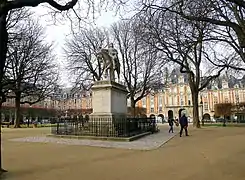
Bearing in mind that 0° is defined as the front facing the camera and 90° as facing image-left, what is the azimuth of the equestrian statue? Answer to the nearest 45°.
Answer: approximately 45°

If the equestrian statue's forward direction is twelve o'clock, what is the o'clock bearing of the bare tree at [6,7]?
The bare tree is roughly at 11 o'clock from the equestrian statue.
